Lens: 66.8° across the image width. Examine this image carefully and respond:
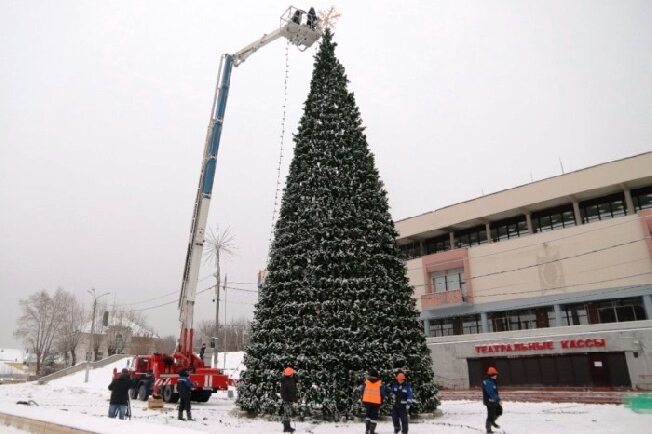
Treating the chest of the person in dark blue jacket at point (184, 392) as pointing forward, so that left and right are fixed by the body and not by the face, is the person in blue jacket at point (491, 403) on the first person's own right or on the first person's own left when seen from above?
on the first person's own right

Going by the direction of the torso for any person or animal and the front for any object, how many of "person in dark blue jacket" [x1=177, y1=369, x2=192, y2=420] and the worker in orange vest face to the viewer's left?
0

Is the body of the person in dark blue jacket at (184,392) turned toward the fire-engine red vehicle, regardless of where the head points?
yes

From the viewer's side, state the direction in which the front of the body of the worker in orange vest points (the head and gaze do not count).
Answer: away from the camera

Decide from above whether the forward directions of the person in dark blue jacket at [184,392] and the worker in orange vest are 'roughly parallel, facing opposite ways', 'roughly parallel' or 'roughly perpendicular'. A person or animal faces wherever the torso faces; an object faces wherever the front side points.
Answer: roughly parallel

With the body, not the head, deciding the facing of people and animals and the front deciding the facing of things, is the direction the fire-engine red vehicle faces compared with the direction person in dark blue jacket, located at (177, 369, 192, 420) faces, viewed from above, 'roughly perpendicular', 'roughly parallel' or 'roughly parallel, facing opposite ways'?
roughly perpendicular

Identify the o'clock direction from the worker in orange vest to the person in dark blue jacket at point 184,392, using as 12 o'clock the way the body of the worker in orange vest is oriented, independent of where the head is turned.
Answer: The person in dark blue jacket is roughly at 10 o'clock from the worker in orange vest.

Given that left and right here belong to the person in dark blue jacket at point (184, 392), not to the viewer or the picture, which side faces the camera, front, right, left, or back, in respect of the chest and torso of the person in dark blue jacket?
back
